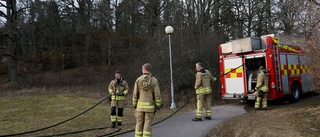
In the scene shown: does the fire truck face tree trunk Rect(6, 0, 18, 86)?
no

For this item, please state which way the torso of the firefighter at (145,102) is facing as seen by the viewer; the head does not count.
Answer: away from the camera

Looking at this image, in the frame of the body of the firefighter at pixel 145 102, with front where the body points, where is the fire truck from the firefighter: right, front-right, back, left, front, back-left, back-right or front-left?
front-right

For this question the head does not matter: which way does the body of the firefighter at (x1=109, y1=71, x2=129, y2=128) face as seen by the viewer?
toward the camera

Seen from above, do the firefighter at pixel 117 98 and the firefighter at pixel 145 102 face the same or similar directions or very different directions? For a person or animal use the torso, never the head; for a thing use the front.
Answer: very different directions

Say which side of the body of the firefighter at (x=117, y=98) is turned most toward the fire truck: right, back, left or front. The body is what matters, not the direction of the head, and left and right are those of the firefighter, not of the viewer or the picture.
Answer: left

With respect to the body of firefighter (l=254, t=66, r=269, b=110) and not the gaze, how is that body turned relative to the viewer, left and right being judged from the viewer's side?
facing away from the viewer and to the left of the viewer

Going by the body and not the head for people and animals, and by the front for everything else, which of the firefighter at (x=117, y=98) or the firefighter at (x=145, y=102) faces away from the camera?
the firefighter at (x=145, y=102)

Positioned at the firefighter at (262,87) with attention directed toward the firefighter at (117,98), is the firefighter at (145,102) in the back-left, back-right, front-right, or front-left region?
front-left

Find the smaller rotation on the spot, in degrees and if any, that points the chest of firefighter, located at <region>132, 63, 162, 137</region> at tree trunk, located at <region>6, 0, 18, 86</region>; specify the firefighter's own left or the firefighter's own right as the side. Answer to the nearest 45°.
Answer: approximately 45° to the firefighter's own left

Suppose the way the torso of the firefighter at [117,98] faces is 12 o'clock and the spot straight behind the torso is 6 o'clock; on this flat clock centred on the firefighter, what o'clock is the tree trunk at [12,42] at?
The tree trunk is roughly at 5 o'clock from the firefighter.

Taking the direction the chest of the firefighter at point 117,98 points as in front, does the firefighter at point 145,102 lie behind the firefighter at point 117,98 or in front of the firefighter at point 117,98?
in front
